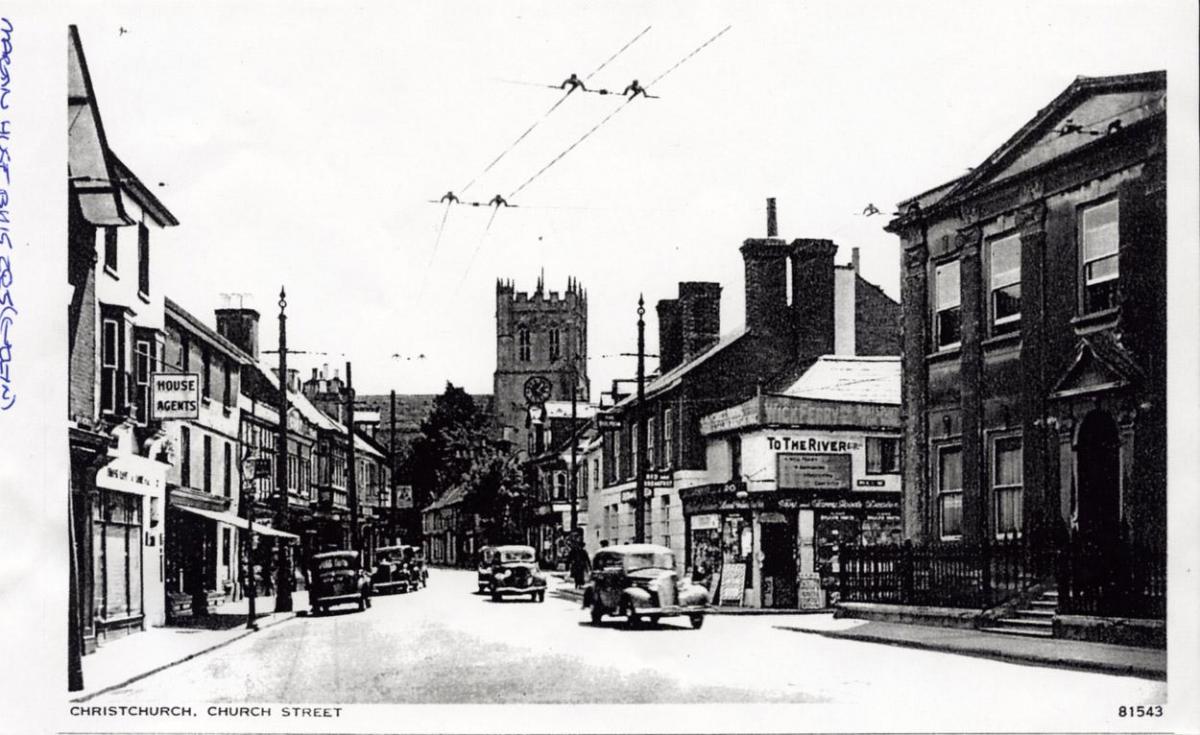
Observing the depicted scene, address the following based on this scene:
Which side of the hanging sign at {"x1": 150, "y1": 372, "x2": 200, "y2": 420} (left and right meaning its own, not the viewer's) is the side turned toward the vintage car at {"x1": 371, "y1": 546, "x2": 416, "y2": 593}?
back

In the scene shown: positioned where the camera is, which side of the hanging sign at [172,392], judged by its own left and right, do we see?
front
